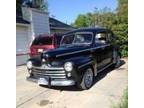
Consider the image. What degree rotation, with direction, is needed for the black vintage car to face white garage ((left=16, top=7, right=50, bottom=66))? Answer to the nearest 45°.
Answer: approximately 135° to its right

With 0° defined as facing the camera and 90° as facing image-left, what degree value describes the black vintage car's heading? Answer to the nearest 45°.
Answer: approximately 45°

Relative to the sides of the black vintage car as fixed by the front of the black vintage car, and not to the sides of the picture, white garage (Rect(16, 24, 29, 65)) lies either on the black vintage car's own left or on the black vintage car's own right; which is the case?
on the black vintage car's own right
